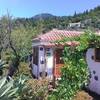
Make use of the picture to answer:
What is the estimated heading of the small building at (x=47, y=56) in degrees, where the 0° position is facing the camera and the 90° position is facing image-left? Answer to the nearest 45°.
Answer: approximately 315°
